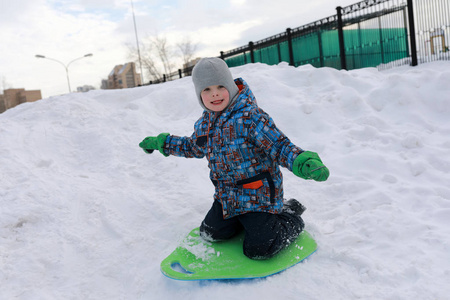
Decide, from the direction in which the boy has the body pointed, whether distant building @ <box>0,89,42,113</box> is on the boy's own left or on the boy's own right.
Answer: on the boy's own right

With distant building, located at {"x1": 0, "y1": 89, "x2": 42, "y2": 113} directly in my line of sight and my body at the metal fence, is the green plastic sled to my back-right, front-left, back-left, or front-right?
back-left

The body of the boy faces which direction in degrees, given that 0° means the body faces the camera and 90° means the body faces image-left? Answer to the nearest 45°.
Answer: approximately 45°

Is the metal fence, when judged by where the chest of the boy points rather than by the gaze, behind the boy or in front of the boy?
behind
